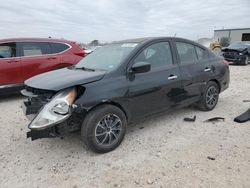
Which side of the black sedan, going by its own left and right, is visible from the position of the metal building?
back

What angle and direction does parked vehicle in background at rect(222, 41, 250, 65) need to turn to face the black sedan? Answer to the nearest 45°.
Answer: approximately 45° to its left

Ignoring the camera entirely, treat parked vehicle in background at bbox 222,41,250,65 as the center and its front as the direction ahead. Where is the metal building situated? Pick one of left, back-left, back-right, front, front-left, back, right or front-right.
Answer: back-right

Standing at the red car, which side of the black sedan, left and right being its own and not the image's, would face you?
right

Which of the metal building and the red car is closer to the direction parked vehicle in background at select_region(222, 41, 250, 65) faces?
the red car

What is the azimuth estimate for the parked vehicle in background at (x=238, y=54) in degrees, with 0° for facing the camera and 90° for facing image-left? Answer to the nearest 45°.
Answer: approximately 45°

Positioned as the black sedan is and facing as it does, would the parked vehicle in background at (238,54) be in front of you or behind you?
behind
